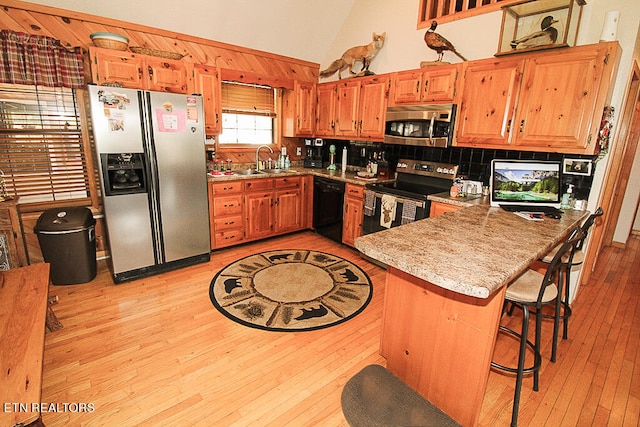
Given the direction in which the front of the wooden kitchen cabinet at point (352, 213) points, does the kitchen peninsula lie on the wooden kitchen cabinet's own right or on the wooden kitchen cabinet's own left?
on the wooden kitchen cabinet's own left

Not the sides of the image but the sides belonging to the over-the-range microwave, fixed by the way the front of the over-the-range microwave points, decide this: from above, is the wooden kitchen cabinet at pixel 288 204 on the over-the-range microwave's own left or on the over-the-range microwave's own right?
on the over-the-range microwave's own right

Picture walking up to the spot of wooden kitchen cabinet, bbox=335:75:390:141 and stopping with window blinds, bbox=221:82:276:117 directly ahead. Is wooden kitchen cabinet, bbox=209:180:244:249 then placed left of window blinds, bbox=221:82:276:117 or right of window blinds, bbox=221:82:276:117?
left

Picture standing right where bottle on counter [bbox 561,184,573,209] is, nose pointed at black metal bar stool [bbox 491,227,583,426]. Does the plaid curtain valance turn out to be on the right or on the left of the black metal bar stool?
right

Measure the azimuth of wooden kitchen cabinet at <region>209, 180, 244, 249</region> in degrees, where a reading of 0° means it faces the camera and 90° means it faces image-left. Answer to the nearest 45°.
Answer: approximately 315°

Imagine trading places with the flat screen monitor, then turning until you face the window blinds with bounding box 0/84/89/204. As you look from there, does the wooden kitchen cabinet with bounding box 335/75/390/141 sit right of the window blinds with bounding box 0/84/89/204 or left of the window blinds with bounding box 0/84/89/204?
right

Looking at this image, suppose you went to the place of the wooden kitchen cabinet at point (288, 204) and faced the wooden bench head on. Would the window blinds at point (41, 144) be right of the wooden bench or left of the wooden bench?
right

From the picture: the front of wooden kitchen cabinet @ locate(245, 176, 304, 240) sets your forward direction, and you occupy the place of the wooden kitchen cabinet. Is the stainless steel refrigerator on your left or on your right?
on your right

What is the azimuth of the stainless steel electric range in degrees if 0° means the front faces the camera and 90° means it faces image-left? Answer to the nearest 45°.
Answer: approximately 45°

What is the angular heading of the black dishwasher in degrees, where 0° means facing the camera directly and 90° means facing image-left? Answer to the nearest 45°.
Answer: approximately 45°

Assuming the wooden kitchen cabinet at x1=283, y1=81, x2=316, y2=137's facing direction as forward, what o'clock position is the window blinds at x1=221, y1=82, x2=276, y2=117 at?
The window blinds is roughly at 4 o'clock from the wooden kitchen cabinet.

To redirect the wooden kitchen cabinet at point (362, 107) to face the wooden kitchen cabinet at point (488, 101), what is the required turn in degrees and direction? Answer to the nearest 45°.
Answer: approximately 90° to its left

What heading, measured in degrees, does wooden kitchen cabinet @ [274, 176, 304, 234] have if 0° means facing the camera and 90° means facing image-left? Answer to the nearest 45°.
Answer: approximately 315°
